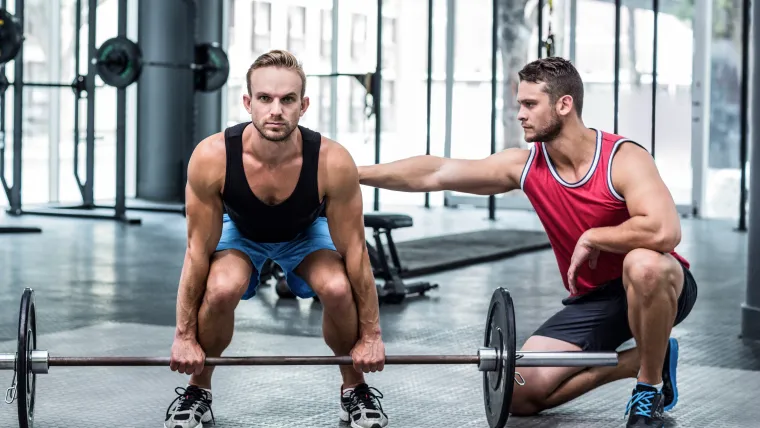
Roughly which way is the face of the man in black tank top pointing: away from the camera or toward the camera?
toward the camera

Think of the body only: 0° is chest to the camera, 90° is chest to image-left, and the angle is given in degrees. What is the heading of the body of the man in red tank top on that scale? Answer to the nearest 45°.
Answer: approximately 45°

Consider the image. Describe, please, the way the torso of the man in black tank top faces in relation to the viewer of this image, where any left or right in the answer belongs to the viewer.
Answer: facing the viewer

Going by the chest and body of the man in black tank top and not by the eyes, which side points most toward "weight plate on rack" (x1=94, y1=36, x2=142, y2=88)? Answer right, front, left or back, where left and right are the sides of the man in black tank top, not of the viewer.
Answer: back

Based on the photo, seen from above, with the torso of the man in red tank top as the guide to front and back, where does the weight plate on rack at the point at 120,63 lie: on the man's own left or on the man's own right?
on the man's own right

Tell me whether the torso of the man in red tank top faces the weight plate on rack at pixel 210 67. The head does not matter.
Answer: no

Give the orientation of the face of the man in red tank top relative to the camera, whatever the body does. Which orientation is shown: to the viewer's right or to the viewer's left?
to the viewer's left

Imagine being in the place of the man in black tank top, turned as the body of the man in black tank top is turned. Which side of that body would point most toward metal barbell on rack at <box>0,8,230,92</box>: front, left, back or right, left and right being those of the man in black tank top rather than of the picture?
back

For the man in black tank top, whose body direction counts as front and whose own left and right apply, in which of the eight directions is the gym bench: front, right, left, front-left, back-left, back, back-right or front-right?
back

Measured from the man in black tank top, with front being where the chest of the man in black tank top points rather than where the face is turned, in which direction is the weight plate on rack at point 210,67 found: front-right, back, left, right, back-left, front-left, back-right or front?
back

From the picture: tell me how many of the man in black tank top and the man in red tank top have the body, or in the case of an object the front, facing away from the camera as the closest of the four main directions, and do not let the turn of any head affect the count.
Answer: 0
